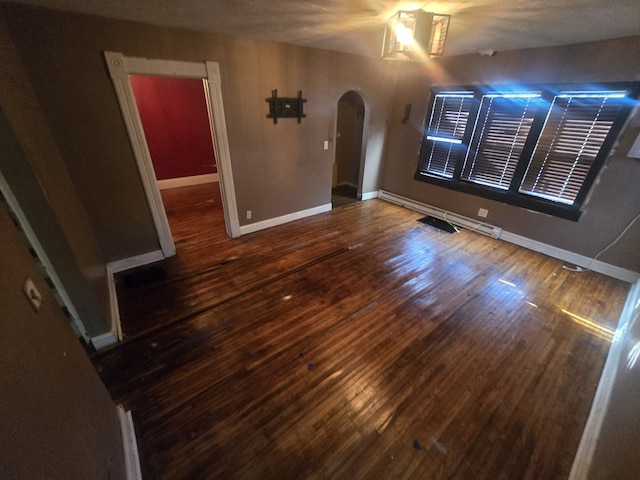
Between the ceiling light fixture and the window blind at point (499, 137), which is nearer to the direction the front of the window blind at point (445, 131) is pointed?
the ceiling light fixture

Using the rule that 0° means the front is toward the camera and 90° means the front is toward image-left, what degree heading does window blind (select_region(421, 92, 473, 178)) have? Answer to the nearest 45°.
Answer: approximately 0°

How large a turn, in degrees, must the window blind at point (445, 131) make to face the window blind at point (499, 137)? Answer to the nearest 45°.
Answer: approximately 45° to its left

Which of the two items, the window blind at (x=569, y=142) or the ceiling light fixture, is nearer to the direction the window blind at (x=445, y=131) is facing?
the ceiling light fixture

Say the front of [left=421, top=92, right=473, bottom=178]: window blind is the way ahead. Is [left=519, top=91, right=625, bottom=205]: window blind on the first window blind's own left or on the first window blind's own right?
on the first window blind's own left

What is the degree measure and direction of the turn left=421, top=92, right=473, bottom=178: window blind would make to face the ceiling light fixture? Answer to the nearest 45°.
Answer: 0° — it already faces it
